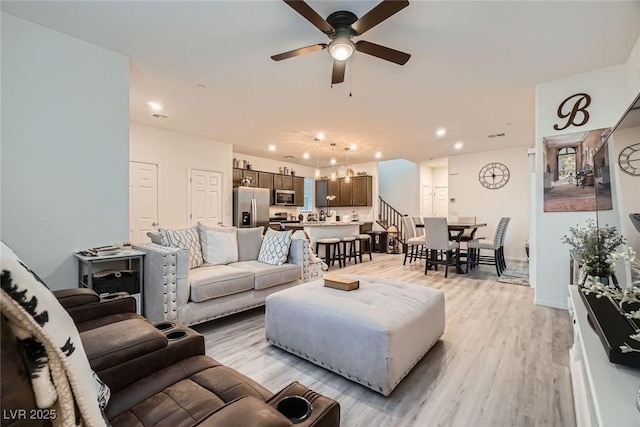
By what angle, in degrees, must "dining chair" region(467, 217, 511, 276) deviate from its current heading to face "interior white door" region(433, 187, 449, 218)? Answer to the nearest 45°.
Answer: approximately 90° to its right

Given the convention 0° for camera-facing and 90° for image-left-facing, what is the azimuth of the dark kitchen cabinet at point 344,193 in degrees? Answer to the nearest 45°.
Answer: approximately 0°

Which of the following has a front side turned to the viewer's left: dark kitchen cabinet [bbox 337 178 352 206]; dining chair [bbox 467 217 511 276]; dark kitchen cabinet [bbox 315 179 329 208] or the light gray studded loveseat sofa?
the dining chair

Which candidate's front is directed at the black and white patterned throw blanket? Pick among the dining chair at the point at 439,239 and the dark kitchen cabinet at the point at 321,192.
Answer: the dark kitchen cabinet

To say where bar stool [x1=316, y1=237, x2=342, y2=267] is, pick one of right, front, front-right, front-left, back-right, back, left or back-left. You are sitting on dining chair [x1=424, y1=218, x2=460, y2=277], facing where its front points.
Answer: back-left

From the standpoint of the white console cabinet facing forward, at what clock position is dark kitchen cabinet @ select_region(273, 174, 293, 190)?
The dark kitchen cabinet is roughly at 1 o'clock from the white console cabinet.

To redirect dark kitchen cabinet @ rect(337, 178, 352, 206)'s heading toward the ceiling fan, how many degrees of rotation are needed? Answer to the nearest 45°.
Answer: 0° — it already faces it

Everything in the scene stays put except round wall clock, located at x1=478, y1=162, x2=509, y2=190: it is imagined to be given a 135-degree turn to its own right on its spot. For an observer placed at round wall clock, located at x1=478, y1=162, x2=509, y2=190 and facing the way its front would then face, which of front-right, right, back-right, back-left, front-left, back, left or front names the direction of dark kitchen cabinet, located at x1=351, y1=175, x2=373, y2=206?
front-left

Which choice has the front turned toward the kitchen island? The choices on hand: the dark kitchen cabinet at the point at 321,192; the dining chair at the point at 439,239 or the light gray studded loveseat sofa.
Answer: the dark kitchen cabinet

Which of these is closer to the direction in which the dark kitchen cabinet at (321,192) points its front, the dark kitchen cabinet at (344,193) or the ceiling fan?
the ceiling fan

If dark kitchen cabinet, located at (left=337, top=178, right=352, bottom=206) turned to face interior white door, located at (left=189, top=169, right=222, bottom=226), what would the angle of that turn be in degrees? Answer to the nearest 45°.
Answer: approximately 45° to its right

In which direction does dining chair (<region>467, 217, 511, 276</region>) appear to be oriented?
to the viewer's left

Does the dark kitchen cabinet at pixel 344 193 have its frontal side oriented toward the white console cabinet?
yes

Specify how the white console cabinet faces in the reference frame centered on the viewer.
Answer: facing to the left of the viewer

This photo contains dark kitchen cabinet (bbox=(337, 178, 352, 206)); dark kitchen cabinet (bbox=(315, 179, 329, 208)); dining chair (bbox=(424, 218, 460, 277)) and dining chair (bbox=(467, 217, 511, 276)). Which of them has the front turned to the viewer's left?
dining chair (bbox=(467, 217, 511, 276))
